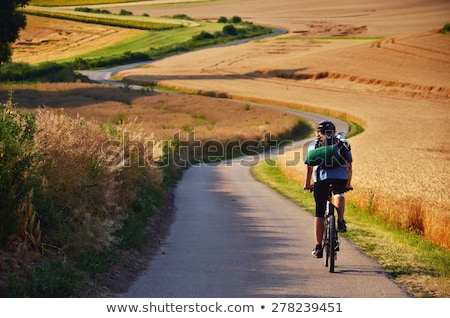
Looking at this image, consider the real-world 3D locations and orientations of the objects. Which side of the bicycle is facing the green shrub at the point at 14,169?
left

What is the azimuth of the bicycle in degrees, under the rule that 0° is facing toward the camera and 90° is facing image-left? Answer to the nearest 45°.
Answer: approximately 180°
